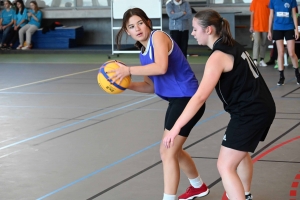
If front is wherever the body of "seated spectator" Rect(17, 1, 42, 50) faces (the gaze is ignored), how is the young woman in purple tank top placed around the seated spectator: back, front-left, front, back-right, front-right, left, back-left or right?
front-left

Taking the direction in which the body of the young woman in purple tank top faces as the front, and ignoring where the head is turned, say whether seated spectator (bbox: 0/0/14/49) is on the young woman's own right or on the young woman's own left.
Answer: on the young woman's own right

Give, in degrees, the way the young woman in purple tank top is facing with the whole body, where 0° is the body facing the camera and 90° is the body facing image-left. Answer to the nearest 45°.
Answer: approximately 90°

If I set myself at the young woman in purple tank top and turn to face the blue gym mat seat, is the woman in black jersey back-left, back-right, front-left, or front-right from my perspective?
back-right

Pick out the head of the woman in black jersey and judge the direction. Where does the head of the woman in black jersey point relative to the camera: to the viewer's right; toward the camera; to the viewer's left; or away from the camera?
to the viewer's left

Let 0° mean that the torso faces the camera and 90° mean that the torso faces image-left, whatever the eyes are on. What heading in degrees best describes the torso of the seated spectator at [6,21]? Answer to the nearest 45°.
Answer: approximately 45°

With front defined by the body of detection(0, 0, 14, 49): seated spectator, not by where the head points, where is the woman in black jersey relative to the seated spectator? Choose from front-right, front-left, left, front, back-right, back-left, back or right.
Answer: front-left

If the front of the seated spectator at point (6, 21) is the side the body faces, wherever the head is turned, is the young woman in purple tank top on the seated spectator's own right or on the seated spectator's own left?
on the seated spectator's own left

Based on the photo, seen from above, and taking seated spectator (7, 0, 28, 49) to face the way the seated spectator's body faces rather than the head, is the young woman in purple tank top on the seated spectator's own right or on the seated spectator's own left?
on the seated spectator's own left
